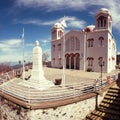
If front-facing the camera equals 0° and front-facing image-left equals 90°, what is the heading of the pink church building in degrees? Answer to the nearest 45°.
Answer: approximately 45°

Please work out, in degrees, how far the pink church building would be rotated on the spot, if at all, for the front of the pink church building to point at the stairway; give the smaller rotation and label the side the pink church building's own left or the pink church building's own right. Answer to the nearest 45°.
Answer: approximately 45° to the pink church building's own left

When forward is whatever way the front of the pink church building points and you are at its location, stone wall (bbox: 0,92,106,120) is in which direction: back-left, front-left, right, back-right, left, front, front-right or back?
front-left
